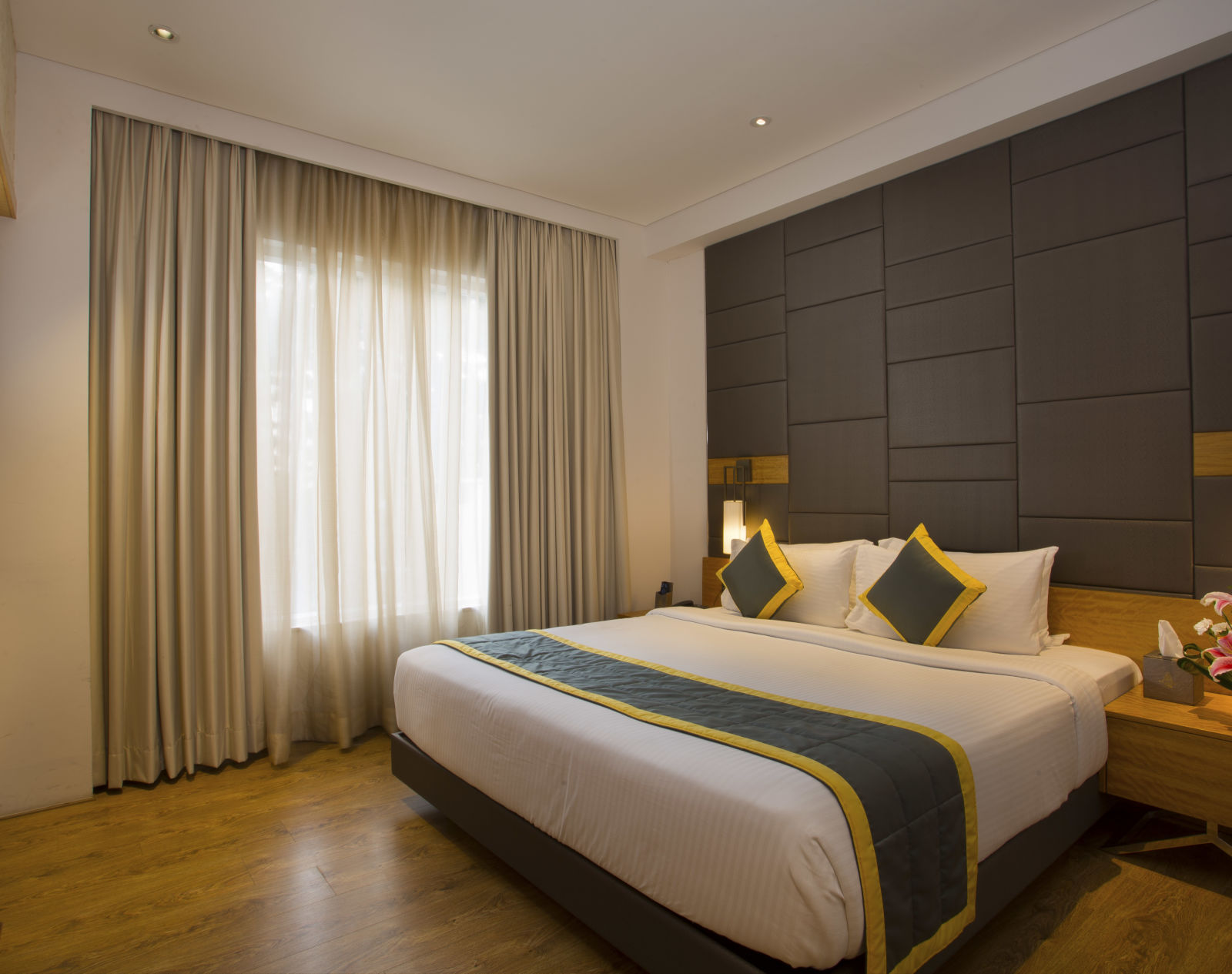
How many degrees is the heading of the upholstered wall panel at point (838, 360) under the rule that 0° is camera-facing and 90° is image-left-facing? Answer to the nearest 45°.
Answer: approximately 45°

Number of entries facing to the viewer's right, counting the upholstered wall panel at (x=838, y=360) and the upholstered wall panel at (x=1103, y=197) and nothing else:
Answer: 0

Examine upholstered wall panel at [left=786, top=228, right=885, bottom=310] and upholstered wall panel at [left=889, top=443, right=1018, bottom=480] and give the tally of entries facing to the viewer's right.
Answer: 0

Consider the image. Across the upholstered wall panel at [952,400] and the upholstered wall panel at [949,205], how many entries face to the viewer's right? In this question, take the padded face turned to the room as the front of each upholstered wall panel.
0

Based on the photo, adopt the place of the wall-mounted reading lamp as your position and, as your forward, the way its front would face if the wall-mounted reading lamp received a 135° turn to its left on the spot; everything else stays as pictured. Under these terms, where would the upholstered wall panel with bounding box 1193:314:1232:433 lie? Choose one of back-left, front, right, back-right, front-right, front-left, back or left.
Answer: front-right

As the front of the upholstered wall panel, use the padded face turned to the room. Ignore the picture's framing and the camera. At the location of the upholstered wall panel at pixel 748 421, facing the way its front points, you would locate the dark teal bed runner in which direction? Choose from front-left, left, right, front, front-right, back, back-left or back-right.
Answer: front-left

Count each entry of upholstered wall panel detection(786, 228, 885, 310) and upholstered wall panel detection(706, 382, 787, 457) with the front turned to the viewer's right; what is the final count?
0

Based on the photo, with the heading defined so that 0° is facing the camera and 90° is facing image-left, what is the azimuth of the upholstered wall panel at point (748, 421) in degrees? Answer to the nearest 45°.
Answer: approximately 45°

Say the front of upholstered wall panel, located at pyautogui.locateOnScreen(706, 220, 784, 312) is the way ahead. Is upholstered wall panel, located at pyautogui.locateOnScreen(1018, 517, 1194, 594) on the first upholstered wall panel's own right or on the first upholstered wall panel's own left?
on the first upholstered wall panel's own left
